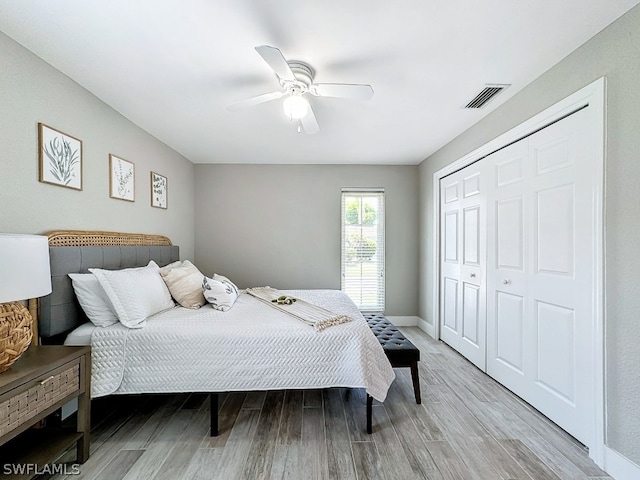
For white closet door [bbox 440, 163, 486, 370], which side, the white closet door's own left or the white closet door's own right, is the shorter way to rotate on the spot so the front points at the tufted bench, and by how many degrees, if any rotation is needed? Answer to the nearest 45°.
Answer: approximately 45° to the white closet door's own left

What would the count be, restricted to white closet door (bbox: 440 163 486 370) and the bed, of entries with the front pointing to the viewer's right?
1

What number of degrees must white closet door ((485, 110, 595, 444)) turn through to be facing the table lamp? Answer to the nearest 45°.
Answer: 0° — it already faces it

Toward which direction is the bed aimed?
to the viewer's right

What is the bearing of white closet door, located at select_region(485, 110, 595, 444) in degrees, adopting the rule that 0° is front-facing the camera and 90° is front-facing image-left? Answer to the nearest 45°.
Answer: approximately 45°

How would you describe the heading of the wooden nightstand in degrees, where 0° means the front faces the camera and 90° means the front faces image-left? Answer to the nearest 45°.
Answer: approximately 315°
